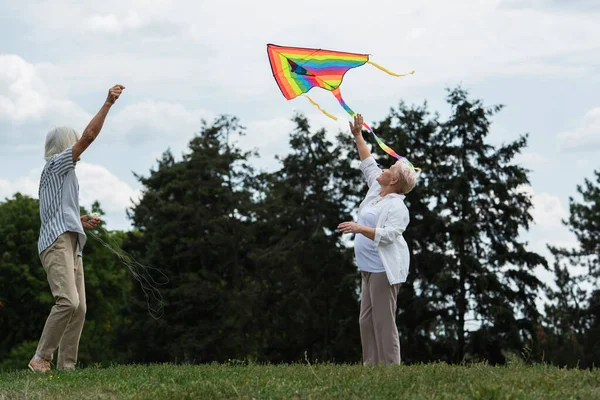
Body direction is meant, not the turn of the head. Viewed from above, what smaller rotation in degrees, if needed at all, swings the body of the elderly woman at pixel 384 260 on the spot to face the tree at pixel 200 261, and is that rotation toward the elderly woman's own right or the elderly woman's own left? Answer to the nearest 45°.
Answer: approximately 90° to the elderly woman's own right

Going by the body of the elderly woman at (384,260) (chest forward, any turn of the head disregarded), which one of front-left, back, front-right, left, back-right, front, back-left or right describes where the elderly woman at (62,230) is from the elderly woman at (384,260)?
front

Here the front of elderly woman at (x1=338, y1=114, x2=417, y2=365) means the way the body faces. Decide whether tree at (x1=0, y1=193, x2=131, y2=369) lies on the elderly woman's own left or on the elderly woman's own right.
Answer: on the elderly woman's own right

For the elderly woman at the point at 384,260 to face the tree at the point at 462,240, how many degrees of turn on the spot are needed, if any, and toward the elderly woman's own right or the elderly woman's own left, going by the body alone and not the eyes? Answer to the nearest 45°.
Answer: approximately 90° to the elderly woman's own right

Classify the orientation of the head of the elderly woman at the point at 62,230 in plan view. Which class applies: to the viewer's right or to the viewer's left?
to the viewer's right

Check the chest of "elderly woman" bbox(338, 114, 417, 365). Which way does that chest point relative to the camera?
to the viewer's left

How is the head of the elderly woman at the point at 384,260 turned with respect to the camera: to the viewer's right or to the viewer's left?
to the viewer's left

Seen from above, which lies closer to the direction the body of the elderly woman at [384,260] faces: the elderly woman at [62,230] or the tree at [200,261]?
the elderly woman
